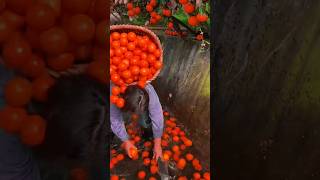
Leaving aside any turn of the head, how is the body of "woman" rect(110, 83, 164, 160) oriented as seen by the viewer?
toward the camera
